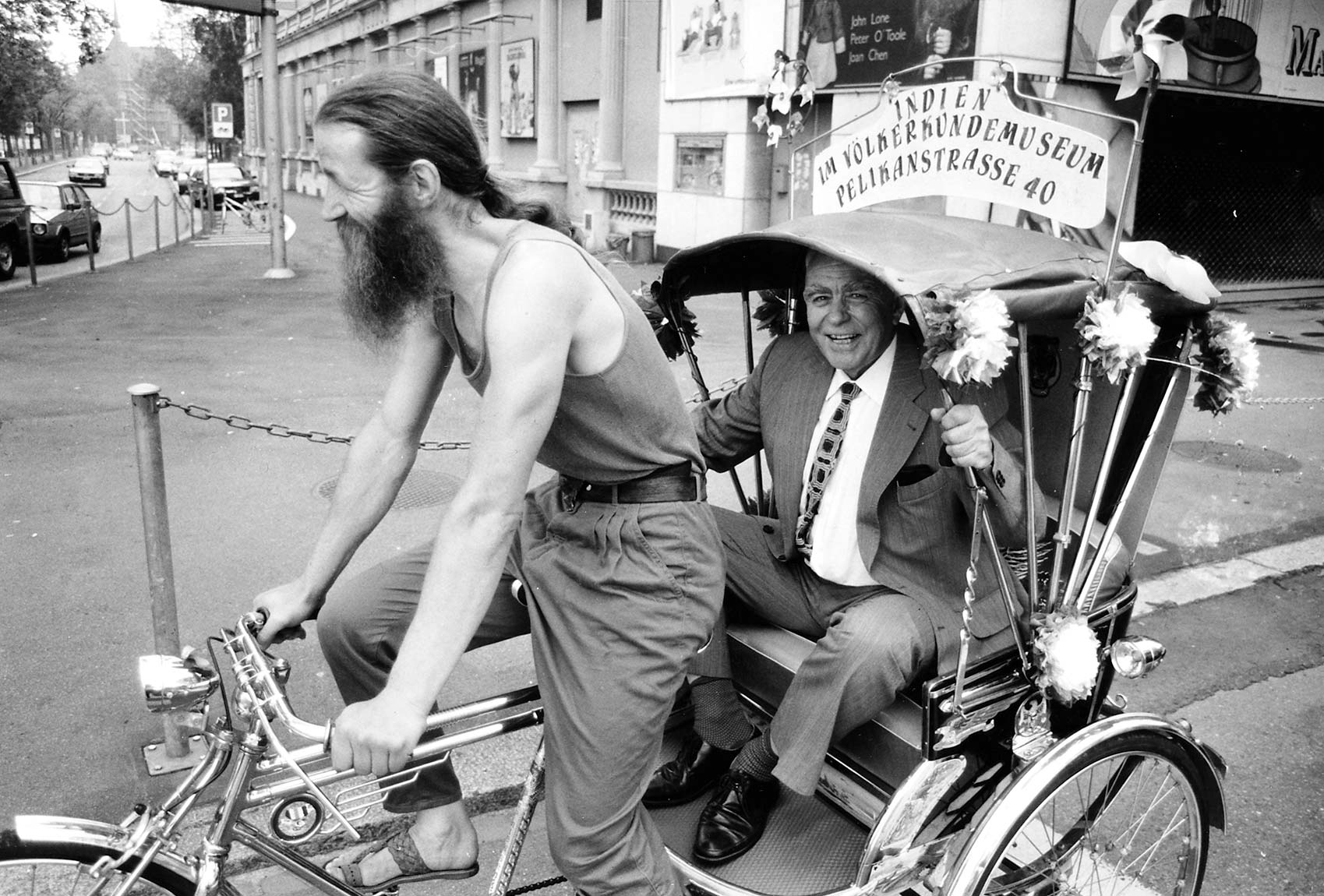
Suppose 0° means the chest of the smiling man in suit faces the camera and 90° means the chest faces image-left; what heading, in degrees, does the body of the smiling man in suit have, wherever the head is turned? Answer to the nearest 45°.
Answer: approximately 45°

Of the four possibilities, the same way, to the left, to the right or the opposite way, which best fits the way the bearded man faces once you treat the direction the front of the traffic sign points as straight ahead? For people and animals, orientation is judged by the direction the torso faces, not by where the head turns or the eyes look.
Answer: to the right

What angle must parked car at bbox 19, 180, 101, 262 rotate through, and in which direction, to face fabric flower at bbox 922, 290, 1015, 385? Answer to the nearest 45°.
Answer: approximately 45° to its left

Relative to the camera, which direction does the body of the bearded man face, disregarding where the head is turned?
to the viewer's left

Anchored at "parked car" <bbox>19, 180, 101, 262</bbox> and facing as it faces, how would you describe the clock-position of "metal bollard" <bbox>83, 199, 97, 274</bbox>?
The metal bollard is roughly at 10 o'clock from the parked car.

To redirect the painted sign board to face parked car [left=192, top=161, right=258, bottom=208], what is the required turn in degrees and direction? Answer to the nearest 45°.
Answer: approximately 90° to its right

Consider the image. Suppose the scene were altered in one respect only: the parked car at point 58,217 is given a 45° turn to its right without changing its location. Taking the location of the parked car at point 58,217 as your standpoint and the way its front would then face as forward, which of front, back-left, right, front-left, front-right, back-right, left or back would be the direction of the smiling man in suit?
left

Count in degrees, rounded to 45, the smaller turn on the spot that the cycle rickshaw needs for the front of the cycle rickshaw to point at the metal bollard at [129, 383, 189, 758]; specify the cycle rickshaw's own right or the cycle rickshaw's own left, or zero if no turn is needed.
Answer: approximately 90° to the cycle rickshaw's own right

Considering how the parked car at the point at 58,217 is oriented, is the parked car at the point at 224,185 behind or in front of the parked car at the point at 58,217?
behind

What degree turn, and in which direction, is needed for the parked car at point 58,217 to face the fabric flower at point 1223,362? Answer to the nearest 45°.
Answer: approximately 45° to its left

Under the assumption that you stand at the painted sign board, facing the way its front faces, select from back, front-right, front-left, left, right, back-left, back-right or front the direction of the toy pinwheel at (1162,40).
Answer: left

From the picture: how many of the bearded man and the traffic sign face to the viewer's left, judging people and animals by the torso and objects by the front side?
1

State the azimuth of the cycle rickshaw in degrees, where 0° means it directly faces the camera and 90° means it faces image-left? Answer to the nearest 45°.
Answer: approximately 45°

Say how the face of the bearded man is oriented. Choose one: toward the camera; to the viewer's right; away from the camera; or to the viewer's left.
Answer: to the viewer's left
